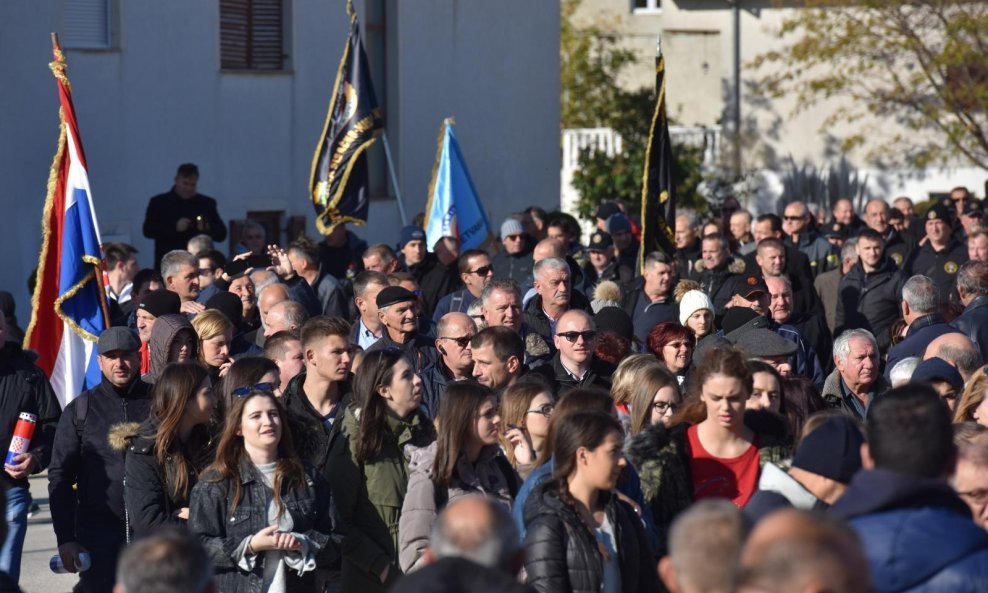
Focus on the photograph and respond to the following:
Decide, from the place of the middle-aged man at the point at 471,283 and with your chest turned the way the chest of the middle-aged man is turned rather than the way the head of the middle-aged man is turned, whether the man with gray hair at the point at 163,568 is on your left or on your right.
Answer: on your right

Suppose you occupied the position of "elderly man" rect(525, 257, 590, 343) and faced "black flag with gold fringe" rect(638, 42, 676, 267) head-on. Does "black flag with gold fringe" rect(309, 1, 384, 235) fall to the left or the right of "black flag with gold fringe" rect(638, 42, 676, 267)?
left

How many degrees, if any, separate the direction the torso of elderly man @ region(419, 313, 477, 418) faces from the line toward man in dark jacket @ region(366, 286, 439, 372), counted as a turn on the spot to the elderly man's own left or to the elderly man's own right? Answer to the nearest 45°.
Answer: approximately 180°

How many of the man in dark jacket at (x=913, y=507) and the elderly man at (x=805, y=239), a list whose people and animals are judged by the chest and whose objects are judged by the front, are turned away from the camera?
1

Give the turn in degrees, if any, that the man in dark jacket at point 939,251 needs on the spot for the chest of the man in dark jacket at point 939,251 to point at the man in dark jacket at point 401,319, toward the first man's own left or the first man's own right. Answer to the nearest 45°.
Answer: approximately 45° to the first man's own right
